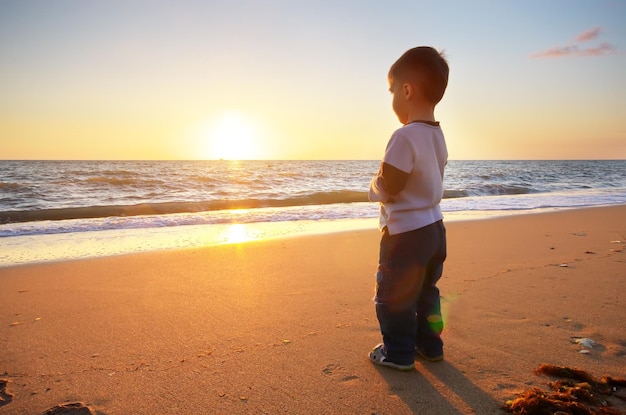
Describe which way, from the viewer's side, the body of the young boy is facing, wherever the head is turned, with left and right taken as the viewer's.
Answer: facing away from the viewer and to the left of the viewer

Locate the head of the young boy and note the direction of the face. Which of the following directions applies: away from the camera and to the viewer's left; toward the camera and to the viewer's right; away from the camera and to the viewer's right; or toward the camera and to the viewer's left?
away from the camera and to the viewer's left
